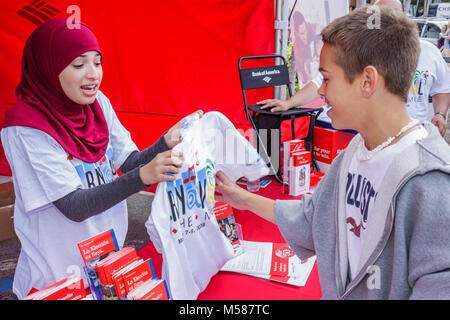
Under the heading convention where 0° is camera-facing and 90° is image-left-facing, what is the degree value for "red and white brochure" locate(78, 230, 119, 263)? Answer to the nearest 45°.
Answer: approximately 0°

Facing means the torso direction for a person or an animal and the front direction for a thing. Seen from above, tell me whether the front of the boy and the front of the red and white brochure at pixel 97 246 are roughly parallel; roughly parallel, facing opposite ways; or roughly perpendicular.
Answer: roughly perpendicular

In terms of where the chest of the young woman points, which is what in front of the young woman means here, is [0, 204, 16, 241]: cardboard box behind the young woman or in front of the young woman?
behind

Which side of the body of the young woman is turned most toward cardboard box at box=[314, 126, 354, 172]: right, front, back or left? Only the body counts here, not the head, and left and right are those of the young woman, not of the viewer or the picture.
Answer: left

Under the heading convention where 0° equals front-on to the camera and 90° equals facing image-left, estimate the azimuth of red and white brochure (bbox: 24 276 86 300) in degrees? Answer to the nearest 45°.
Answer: approximately 315°

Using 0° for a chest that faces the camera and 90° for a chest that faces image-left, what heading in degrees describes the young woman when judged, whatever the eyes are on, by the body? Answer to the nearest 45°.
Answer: approximately 315°
